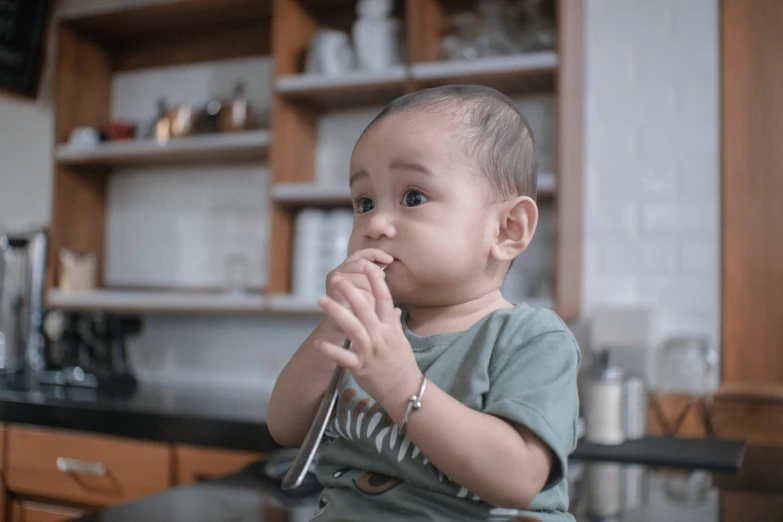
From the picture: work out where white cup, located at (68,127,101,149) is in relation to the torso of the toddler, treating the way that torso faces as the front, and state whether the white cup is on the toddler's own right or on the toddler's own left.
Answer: on the toddler's own right

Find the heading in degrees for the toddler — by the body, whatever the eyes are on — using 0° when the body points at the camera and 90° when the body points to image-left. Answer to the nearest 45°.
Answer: approximately 45°

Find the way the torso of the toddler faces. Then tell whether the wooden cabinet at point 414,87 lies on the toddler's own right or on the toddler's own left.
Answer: on the toddler's own right

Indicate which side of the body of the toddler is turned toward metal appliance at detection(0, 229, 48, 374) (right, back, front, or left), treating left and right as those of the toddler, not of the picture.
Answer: right

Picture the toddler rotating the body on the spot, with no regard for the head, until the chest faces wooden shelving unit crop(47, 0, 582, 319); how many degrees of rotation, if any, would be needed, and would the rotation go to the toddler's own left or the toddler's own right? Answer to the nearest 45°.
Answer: approximately 135° to the toddler's own right

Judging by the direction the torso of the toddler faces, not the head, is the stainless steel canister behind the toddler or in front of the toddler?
behind

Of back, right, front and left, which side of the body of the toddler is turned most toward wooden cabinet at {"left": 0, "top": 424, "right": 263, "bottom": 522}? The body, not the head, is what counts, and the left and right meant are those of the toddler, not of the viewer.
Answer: right

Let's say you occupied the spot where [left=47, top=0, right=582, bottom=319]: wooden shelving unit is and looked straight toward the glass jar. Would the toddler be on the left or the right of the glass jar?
right

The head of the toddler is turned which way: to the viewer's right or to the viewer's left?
to the viewer's left
